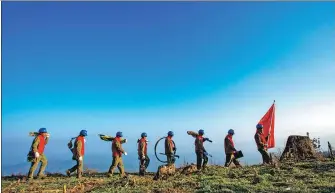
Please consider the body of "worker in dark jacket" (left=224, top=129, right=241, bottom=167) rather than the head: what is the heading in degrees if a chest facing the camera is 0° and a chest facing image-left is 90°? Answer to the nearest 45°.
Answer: approximately 270°

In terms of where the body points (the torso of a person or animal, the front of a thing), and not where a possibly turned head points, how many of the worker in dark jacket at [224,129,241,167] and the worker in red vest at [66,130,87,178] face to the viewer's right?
2

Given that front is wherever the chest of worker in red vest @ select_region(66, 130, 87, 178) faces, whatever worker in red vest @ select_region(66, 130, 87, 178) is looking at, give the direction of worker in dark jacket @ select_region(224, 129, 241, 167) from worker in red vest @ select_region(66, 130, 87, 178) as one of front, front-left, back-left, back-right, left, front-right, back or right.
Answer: front

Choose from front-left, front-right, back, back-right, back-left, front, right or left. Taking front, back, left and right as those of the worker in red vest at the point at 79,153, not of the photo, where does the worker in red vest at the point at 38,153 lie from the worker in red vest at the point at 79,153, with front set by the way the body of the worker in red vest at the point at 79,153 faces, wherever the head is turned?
back

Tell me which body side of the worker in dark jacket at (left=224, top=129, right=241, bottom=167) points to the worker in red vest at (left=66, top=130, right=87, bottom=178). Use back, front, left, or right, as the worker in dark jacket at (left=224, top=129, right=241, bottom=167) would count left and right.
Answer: back

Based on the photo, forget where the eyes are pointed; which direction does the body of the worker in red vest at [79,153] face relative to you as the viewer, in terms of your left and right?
facing to the right of the viewer

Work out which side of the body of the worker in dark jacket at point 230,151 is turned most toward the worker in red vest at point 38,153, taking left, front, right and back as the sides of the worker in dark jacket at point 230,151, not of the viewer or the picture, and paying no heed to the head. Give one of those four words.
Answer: back
